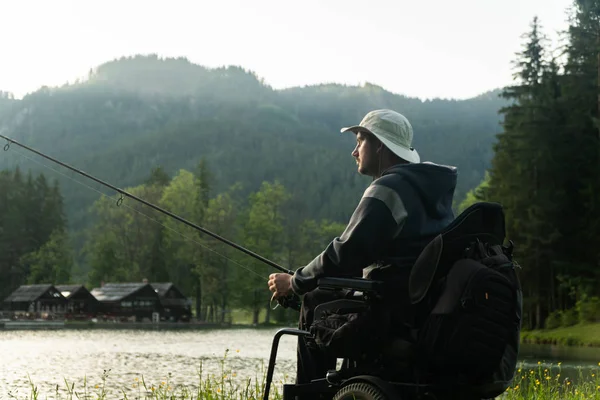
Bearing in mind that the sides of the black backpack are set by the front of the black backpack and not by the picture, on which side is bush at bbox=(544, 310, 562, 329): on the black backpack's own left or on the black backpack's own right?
on the black backpack's own left

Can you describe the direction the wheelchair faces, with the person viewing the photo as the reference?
facing to the left of the viewer

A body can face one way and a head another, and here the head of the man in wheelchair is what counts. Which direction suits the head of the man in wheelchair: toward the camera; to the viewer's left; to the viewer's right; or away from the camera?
to the viewer's left

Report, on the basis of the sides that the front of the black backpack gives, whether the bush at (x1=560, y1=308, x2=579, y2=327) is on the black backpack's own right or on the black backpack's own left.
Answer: on the black backpack's own left

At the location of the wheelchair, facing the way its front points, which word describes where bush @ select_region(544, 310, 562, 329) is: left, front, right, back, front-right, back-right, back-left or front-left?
right

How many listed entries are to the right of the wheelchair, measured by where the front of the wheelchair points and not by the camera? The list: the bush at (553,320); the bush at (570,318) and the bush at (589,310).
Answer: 3

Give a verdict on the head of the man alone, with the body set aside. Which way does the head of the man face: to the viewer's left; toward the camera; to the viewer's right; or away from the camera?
to the viewer's left

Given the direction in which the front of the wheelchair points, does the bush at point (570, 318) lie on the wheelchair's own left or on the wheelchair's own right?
on the wheelchair's own right
